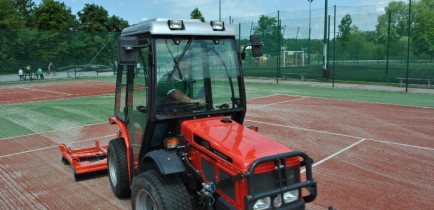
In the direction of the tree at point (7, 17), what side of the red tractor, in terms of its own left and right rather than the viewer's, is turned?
back

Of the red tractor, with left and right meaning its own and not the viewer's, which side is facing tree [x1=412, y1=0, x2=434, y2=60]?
left

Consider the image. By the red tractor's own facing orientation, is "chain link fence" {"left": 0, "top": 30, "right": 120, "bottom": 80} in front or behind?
behind

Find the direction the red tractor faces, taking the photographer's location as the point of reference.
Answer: facing the viewer and to the right of the viewer

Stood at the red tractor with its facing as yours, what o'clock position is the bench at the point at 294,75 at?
The bench is roughly at 8 o'clock from the red tractor.

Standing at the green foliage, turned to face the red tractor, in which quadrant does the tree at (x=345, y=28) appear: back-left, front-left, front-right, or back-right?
back-left

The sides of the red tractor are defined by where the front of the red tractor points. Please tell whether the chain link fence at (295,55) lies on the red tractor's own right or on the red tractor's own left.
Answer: on the red tractor's own left

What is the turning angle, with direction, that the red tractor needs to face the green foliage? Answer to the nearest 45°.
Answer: approximately 135° to its left

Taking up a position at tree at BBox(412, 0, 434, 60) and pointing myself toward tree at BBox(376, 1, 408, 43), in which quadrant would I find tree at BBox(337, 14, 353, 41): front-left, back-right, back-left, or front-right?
front-right

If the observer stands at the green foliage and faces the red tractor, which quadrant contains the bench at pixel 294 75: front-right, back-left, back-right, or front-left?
front-left
